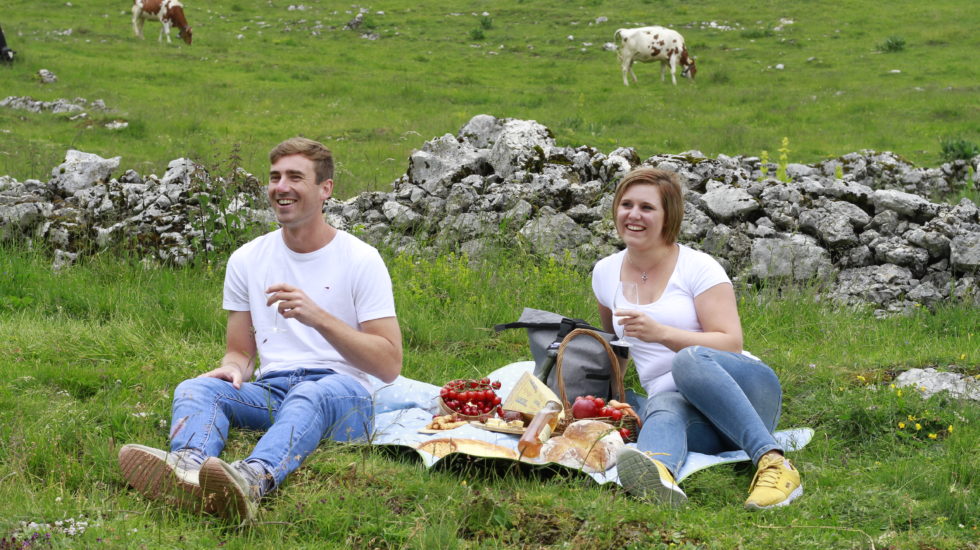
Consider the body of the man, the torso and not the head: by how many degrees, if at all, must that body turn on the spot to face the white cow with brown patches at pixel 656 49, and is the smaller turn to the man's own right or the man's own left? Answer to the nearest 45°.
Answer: approximately 180°

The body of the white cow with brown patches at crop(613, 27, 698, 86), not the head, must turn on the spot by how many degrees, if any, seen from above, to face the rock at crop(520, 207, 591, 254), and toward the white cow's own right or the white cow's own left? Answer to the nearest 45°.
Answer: approximately 90° to the white cow's own right

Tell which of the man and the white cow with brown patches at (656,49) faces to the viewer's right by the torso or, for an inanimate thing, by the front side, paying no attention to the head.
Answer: the white cow with brown patches

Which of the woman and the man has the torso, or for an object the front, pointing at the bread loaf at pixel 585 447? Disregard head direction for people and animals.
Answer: the woman

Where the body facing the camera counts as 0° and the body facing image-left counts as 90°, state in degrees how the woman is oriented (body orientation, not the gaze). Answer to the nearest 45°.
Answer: approximately 45°

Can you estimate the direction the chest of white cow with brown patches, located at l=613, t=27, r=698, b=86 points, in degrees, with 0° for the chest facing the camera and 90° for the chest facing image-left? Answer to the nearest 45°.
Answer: approximately 270°

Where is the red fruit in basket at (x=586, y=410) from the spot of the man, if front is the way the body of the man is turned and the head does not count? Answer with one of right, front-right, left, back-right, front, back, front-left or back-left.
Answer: back-left

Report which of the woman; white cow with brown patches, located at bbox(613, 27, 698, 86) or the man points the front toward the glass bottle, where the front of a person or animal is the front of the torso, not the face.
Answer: the woman
